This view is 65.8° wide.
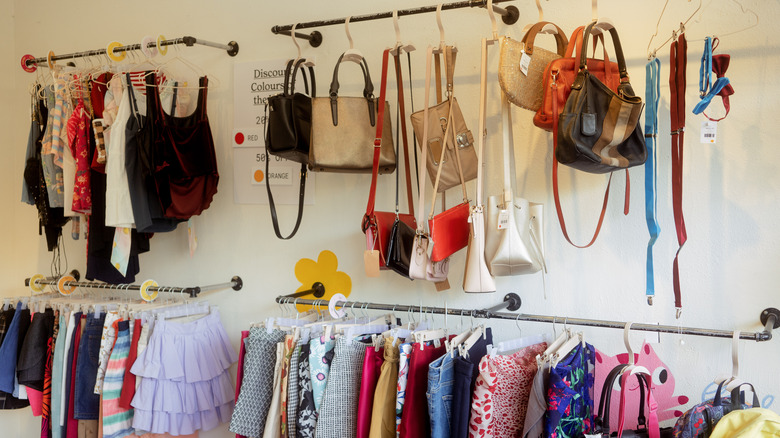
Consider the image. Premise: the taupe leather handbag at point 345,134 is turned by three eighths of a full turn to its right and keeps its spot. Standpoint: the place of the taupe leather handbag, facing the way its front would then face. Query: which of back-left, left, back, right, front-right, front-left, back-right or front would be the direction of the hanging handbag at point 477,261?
back

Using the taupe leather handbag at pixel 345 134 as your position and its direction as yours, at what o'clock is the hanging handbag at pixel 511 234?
The hanging handbag is roughly at 10 o'clock from the taupe leather handbag.

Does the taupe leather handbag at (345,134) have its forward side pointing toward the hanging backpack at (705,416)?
no

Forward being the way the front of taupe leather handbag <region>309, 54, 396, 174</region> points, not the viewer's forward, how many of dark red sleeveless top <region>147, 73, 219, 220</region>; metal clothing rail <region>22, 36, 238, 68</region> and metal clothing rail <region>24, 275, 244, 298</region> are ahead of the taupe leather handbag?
0

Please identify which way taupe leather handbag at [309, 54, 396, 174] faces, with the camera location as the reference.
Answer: facing the viewer

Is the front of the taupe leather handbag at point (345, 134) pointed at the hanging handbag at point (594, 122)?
no

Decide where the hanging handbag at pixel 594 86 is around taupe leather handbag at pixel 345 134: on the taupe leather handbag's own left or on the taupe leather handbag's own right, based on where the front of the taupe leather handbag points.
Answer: on the taupe leather handbag's own left

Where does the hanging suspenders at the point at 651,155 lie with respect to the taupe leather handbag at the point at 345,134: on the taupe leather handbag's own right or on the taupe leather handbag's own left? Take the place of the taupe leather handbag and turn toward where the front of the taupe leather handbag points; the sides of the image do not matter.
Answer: on the taupe leather handbag's own left

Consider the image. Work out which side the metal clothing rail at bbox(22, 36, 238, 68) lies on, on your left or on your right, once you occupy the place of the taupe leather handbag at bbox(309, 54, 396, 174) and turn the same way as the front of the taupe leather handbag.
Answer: on your right

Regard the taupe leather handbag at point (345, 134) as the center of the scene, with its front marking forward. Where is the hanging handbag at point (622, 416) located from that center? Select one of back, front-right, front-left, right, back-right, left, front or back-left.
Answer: front-left
